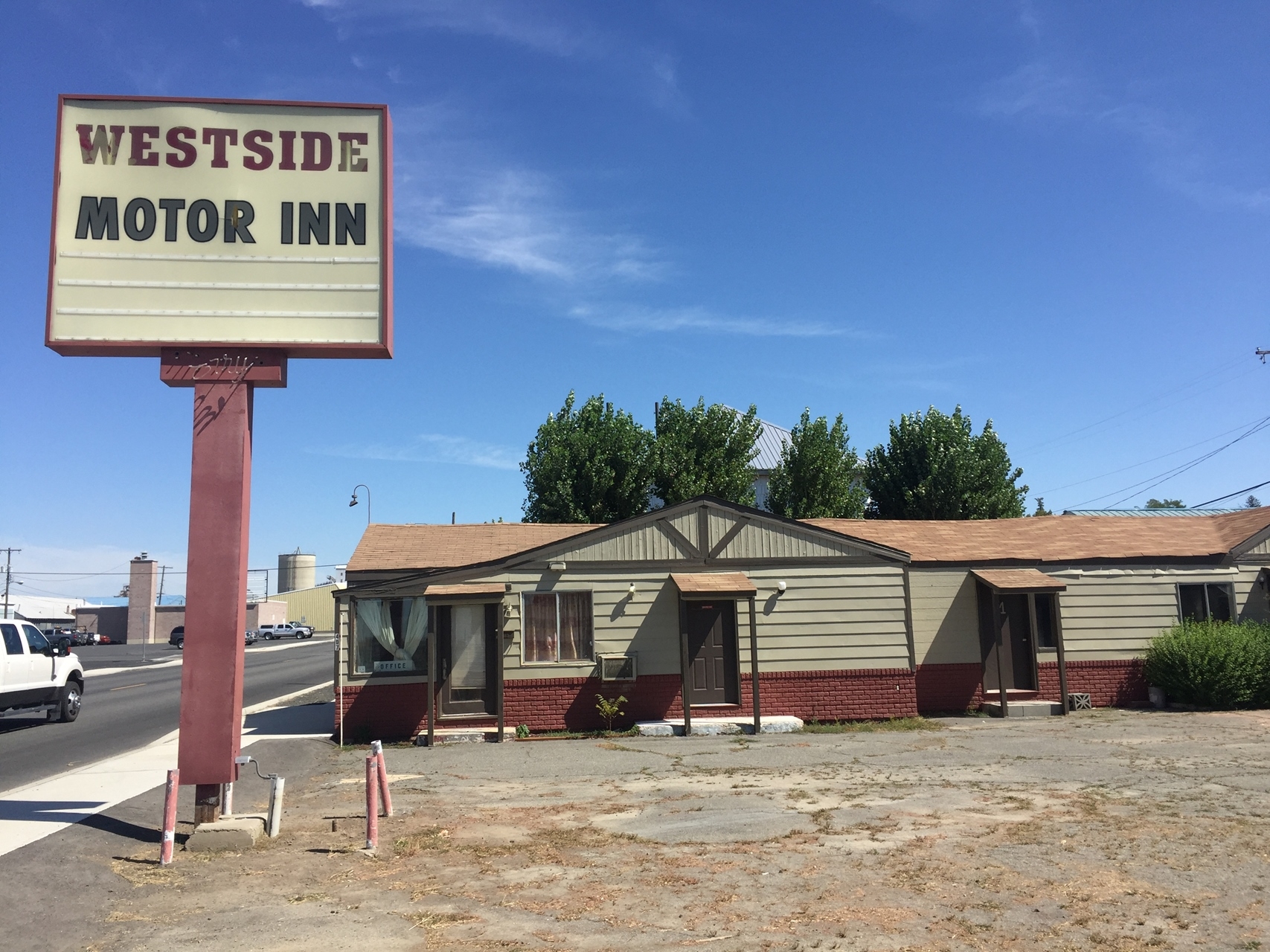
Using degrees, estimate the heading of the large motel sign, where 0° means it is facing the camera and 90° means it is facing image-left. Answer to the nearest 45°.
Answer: approximately 0°

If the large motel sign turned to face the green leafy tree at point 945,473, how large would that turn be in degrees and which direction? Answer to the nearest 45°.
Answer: approximately 135° to its left

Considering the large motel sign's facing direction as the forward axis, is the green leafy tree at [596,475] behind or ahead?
behind

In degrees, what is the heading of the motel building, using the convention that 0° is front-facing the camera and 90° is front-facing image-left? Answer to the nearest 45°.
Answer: approximately 0°

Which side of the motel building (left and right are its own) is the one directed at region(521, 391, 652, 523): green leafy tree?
back

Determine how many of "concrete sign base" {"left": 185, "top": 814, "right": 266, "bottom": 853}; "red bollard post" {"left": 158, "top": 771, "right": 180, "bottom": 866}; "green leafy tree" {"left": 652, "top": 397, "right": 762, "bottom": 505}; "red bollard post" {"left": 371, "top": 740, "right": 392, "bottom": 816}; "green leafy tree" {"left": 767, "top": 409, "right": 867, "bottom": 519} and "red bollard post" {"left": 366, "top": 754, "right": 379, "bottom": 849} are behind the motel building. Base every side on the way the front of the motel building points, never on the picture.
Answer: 2

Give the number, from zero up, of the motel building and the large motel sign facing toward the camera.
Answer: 2

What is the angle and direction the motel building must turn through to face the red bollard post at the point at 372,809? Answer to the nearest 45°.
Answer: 0° — it already faces it

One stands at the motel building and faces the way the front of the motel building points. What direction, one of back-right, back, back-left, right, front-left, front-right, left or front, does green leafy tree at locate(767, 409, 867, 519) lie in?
back
